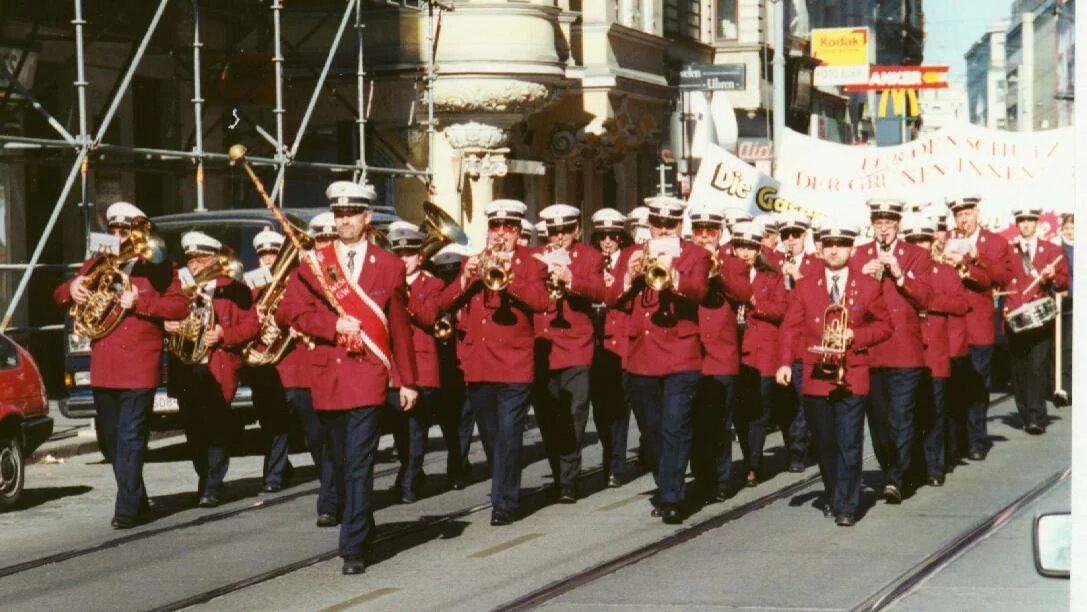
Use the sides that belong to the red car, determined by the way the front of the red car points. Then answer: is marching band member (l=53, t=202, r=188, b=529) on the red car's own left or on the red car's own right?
on the red car's own left

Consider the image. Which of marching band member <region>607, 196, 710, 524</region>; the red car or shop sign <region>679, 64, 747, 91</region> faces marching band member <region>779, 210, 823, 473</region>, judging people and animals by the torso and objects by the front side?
the shop sign

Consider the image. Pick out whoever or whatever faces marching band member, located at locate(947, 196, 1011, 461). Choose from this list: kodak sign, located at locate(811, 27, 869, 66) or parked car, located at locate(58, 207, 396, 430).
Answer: the kodak sign

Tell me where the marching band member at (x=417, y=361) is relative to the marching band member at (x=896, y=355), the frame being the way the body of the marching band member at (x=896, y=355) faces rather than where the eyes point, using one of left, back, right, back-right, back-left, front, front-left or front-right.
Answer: right

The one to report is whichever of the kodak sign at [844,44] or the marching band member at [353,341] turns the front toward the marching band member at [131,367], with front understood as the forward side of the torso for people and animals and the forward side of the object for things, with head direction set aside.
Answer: the kodak sign

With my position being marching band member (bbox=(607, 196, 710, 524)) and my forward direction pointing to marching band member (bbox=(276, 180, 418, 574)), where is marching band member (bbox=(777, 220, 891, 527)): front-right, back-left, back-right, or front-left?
back-left

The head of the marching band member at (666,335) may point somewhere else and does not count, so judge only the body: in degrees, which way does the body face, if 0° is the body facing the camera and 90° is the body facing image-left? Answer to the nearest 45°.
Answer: approximately 0°

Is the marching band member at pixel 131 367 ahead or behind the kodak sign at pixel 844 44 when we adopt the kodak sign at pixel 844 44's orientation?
ahead

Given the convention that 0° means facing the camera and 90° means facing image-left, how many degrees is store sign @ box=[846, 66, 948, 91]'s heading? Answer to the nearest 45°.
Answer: approximately 0°
